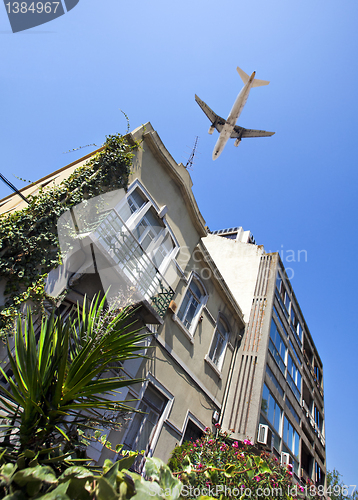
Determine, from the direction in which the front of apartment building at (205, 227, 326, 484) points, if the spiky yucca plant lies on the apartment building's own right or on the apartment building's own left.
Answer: on the apartment building's own right

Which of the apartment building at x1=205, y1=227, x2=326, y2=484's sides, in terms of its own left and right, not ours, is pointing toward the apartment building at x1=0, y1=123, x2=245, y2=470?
right

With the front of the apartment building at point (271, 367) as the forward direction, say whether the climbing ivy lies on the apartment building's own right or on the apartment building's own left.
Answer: on the apartment building's own right

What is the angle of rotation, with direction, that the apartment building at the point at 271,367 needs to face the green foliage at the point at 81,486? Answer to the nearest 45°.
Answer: approximately 45° to its right

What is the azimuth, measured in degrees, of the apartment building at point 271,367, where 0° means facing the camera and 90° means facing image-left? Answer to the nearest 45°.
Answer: approximately 315°

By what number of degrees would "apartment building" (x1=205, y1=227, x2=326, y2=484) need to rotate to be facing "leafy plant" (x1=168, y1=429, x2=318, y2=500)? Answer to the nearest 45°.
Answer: approximately 45° to its right
